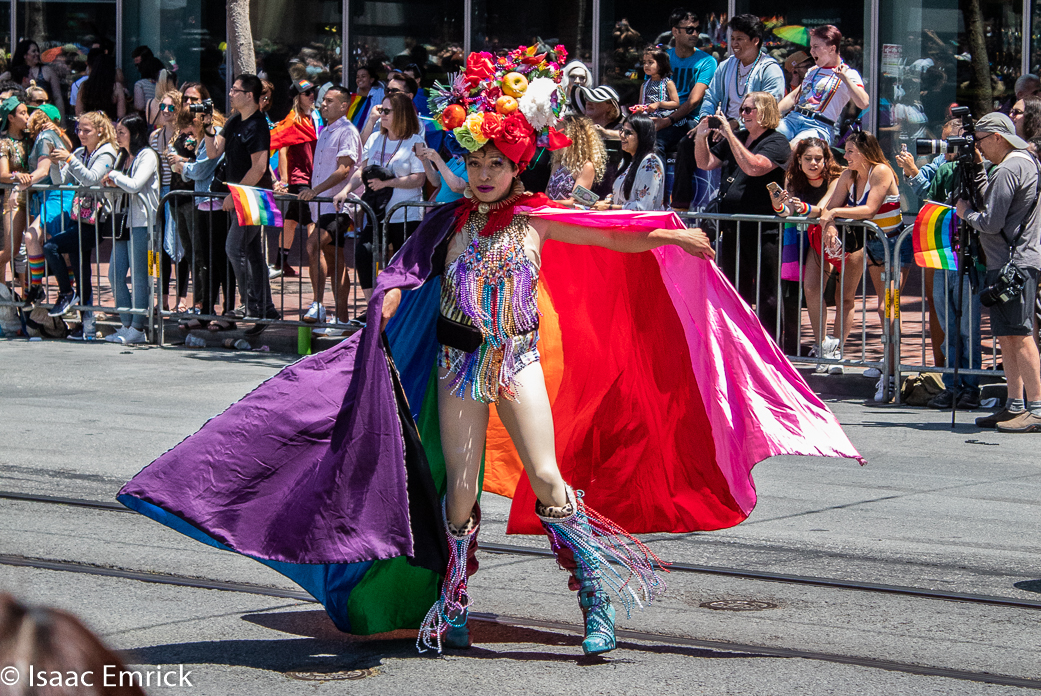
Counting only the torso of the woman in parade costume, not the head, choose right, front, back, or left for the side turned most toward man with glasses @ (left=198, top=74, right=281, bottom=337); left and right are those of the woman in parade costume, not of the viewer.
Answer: back

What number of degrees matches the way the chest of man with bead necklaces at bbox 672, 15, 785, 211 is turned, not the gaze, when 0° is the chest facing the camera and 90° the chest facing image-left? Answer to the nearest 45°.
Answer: approximately 45°

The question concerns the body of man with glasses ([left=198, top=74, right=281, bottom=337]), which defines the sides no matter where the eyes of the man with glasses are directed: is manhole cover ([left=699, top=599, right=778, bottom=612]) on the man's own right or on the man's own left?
on the man's own left

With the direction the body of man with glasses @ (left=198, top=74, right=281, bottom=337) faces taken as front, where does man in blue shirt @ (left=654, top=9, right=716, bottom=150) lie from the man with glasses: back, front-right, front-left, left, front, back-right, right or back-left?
back-left

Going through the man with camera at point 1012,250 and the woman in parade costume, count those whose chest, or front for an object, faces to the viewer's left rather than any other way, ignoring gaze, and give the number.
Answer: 1

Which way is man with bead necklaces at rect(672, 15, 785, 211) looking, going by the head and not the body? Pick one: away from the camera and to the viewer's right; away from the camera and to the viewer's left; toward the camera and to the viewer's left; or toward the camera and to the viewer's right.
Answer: toward the camera and to the viewer's left

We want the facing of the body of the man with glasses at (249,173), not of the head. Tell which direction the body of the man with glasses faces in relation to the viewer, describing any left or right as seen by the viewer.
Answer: facing the viewer and to the left of the viewer

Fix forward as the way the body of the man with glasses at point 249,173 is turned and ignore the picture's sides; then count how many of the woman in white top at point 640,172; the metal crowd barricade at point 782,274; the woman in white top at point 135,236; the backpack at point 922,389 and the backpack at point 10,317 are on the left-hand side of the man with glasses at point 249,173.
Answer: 3

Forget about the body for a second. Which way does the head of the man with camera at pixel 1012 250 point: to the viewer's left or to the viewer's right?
to the viewer's left

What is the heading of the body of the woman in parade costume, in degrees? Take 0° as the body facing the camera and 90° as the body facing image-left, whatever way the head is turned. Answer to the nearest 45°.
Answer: approximately 0°

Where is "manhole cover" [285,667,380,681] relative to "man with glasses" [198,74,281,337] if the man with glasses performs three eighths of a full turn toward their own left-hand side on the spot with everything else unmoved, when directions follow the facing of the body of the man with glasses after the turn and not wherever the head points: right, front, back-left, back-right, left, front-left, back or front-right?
right

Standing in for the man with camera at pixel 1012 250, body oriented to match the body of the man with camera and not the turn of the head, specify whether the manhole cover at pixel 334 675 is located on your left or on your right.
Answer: on your left

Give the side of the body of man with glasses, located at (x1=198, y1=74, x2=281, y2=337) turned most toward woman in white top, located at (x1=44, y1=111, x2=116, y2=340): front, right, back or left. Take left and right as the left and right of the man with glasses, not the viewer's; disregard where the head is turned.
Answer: front
